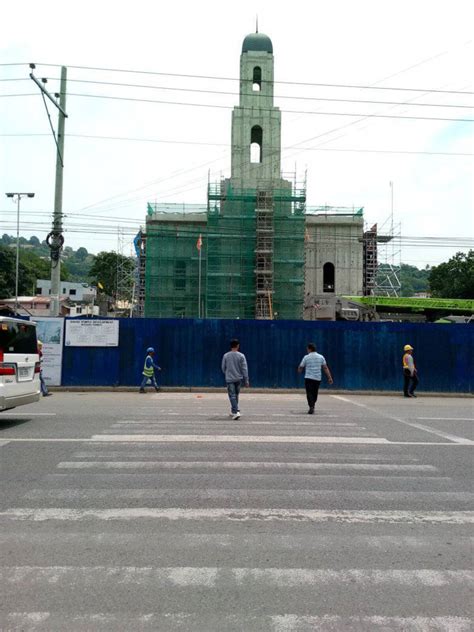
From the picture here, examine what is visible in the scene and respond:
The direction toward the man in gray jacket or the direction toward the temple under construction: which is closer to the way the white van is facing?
the temple under construction

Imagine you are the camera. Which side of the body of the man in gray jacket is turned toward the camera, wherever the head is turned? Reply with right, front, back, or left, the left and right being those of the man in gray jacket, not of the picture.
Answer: back

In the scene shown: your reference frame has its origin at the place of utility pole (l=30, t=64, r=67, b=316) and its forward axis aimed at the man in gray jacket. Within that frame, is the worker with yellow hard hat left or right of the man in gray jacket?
left

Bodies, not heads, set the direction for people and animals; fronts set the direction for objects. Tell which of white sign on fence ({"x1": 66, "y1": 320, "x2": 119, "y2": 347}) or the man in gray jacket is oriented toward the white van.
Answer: the white sign on fence

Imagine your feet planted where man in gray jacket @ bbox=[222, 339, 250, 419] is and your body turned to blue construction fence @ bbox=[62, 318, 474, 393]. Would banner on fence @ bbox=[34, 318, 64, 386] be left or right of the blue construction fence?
left

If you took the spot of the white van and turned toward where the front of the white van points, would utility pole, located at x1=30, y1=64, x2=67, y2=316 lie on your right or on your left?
on your right

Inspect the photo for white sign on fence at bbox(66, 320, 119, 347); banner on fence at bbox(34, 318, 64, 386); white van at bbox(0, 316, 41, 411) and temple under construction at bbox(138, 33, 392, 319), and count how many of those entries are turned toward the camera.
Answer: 3

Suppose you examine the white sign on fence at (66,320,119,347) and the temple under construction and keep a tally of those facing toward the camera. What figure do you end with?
2

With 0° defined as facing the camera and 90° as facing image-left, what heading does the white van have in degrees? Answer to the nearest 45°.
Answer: approximately 135°

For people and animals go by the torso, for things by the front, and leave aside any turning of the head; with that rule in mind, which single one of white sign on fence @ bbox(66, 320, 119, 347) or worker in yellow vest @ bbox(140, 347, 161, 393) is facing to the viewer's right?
the worker in yellow vest

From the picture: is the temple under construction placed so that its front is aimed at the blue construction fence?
yes

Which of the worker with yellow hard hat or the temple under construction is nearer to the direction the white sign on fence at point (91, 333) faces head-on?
the worker with yellow hard hat

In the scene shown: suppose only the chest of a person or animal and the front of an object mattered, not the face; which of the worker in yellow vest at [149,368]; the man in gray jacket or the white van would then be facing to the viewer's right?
the worker in yellow vest
